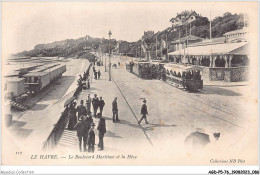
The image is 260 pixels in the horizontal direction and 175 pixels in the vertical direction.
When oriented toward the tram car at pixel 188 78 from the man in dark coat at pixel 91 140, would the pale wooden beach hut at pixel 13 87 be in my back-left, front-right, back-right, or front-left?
front-left
